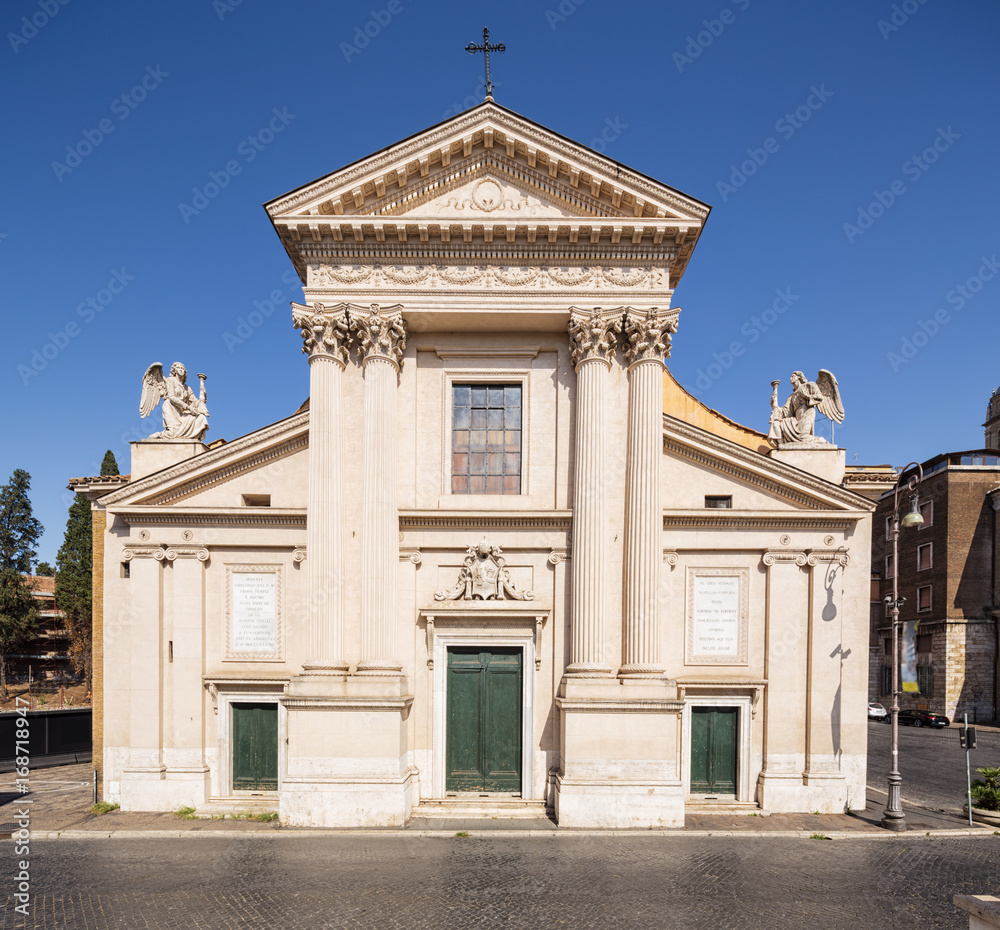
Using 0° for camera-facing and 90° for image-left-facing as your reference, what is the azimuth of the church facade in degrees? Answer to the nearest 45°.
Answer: approximately 0°

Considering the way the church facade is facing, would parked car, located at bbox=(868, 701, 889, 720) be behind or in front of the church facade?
behind
